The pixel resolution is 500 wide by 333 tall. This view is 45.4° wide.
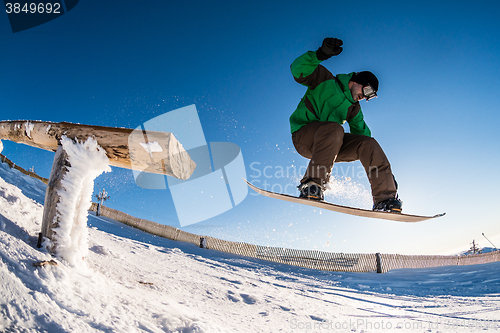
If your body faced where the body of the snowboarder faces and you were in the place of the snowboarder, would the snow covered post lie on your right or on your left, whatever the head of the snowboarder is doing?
on your right

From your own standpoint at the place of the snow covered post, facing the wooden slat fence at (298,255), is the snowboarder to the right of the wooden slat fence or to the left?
right

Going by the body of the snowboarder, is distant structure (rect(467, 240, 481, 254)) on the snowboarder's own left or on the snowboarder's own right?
on the snowboarder's own left

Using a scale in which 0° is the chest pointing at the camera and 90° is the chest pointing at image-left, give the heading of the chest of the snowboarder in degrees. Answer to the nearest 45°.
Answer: approximately 315°

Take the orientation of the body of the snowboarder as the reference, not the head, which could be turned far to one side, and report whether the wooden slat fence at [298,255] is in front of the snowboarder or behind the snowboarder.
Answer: behind

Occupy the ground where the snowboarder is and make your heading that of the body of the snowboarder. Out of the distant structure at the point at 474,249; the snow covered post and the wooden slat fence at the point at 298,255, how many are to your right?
1
